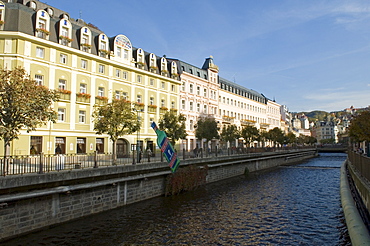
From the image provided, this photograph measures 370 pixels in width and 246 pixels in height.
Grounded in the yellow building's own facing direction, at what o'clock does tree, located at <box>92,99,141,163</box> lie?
The tree is roughly at 1 o'clock from the yellow building.

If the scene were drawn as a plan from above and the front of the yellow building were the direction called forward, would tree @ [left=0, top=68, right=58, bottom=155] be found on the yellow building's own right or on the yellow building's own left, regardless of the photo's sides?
on the yellow building's own right

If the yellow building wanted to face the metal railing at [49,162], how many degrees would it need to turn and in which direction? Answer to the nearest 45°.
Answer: approximately 45° to its right

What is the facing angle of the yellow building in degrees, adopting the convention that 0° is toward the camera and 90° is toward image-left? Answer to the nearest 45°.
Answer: approximately 315°

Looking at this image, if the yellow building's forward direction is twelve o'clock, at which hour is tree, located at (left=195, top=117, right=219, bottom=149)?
The tree is roughly at 10 o'clock from the yellow building.

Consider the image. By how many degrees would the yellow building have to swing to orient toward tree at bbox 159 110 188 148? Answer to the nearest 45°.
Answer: approximately 45° to its left
